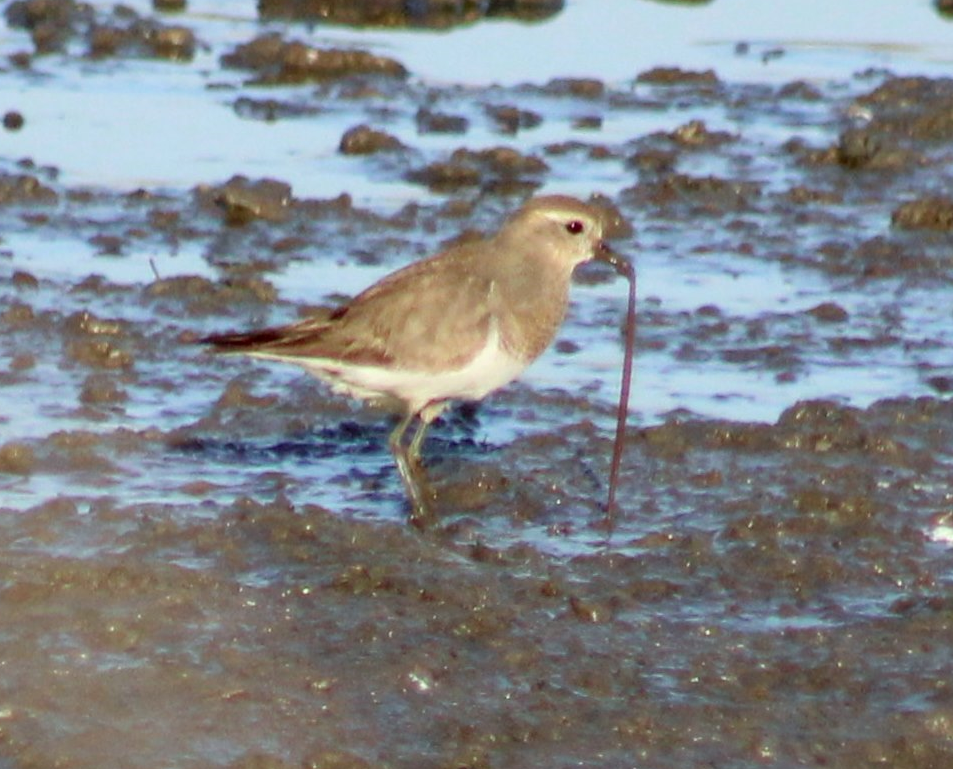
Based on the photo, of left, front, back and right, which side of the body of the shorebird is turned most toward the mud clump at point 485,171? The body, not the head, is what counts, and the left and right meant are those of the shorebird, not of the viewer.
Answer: left

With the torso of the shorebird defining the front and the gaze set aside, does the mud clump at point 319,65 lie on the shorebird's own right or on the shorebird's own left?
on the shorebird's own left

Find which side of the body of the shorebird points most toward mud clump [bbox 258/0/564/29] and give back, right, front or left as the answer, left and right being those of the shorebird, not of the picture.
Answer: left

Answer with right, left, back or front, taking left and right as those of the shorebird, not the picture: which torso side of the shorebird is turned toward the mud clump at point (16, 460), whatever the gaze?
back

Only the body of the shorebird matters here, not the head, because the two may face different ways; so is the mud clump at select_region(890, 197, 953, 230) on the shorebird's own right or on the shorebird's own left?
on the shorebird's own left

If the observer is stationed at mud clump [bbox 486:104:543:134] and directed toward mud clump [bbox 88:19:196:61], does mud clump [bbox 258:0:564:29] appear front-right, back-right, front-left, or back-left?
front-right

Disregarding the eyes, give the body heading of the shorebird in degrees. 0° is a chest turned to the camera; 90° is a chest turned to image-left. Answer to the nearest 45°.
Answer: approximately 270°

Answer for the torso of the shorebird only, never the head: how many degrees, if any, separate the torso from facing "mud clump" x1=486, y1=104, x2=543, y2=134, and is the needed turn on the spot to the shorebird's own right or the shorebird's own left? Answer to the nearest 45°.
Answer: approximately 90° to the shorebird's own left

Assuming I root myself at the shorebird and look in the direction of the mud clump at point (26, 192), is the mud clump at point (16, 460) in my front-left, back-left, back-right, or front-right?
front-left

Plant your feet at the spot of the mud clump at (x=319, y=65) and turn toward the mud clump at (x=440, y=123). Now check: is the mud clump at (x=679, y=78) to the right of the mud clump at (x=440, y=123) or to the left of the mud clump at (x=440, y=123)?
left

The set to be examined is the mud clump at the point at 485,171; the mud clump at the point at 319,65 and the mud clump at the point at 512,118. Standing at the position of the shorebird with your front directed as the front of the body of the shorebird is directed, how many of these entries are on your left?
3

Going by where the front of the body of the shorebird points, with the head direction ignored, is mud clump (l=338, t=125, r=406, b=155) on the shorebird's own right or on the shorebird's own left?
on the shorebird's own left

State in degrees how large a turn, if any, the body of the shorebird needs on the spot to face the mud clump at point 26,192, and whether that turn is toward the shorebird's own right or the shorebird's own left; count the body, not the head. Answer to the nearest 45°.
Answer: approximately 135° to the shorebird's own left

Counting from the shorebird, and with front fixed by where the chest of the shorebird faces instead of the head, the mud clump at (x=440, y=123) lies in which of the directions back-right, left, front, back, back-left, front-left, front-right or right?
left
